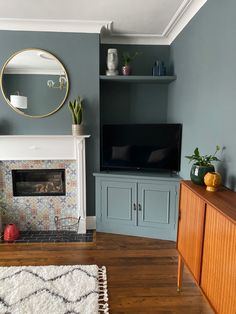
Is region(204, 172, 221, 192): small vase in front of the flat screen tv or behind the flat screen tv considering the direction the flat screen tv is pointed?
in front

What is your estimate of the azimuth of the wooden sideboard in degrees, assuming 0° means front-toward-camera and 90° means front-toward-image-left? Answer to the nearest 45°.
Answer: approximately 45°

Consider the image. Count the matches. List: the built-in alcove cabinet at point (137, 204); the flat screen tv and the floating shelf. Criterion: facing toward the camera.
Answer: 3

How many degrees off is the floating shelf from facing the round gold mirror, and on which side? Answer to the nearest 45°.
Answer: approximately 90° to its right

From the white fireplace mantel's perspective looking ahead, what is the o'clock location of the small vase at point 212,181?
The small vase is roughly at 11 o'clock from the white fireplace mantel.

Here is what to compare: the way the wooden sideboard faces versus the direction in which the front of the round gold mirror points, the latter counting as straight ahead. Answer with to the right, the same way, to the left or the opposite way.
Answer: to the right

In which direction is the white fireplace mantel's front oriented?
toward the camera

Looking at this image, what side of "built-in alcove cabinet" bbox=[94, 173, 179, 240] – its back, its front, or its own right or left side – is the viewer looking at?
front

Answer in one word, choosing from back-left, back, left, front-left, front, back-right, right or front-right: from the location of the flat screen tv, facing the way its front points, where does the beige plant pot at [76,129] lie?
right

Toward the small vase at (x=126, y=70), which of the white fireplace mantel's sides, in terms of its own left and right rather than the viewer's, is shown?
left

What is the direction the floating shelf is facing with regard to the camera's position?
facing the viewer
